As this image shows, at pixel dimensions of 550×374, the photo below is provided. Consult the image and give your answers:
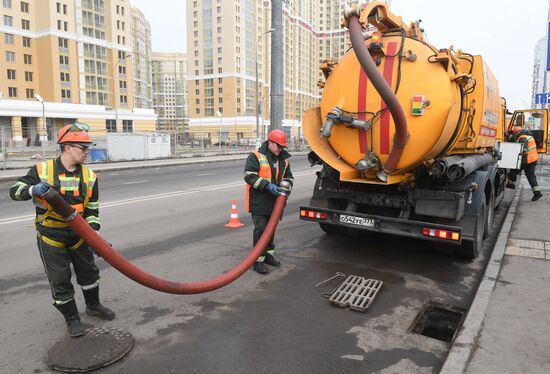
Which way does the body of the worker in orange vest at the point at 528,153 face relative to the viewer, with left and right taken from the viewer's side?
facing to the left of the viewer

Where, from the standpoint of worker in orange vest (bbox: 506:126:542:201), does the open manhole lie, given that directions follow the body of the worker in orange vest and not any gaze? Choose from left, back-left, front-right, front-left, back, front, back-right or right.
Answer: left

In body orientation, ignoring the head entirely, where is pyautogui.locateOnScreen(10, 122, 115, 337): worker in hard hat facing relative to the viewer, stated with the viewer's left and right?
facing the viewer and to the right of the viewer

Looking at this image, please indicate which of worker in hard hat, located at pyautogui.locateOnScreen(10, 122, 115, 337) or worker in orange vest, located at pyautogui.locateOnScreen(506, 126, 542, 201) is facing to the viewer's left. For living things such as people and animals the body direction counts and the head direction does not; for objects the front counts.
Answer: the worker in orange vest

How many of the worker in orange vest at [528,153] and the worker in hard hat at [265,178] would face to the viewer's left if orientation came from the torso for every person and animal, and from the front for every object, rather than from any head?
1

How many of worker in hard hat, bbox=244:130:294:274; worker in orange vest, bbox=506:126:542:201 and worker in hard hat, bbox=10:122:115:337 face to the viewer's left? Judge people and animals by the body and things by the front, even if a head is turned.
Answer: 1

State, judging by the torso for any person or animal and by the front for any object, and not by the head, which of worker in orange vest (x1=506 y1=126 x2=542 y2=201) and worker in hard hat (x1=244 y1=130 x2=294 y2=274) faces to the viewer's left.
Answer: the worker in orange vest

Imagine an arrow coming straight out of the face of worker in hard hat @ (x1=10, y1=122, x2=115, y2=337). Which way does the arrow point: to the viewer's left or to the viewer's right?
to the viewer's right
